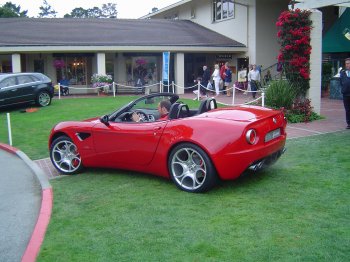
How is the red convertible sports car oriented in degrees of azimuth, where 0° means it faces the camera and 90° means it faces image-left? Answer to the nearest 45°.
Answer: approximately 135°

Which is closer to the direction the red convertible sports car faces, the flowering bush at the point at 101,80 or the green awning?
the flowering bush

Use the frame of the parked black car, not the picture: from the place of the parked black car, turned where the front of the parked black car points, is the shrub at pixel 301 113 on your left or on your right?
on your left

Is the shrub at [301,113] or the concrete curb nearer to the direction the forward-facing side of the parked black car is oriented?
the concrete curb
